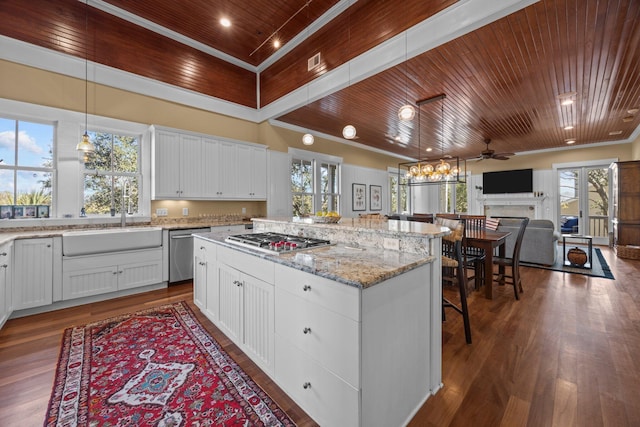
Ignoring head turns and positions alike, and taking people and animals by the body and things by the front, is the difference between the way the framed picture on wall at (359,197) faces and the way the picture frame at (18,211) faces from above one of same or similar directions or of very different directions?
same or similar directions

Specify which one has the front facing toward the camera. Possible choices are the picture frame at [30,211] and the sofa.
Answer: the picture frame

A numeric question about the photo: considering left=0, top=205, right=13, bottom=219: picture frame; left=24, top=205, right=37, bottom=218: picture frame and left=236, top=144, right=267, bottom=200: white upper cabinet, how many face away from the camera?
0

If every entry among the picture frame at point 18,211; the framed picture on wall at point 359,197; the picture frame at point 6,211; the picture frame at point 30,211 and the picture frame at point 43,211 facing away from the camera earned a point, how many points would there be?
0

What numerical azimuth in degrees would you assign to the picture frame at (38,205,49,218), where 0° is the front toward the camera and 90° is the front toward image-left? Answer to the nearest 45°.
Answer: approximately 0°

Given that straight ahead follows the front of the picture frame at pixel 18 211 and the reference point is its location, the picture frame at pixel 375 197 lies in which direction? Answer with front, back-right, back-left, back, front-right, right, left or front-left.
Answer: left

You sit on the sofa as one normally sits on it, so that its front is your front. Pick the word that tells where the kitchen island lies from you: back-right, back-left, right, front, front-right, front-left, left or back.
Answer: back

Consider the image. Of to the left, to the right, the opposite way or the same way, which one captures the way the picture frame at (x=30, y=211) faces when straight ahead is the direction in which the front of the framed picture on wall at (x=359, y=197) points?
the same way

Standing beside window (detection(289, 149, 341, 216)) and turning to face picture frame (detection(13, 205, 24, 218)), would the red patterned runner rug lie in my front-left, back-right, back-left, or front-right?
front-left

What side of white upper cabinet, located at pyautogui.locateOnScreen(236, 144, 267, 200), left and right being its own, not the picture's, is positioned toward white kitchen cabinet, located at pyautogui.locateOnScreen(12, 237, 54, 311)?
right

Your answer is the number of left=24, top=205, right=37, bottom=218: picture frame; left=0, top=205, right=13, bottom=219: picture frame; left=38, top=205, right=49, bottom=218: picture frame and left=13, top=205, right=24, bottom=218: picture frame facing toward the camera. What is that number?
4

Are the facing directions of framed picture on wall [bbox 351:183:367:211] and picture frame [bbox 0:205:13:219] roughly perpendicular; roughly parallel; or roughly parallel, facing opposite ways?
roughly parallel

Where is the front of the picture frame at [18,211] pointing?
toward the camera

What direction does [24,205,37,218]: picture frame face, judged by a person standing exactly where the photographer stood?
facing the viewer

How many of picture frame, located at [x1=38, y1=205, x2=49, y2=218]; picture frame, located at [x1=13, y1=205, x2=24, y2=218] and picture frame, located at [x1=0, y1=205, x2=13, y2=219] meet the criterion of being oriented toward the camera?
3

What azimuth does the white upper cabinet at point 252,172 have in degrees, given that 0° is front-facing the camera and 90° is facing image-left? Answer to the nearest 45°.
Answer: approximately 315°

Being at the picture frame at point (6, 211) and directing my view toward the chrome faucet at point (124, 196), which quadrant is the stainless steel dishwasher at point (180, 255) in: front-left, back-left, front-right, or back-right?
front-right

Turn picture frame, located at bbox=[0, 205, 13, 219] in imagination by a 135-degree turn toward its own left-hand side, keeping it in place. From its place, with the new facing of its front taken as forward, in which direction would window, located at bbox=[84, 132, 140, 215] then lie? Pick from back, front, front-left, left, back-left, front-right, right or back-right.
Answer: front-right

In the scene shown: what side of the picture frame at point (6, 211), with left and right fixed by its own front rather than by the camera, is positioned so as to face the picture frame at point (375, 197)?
left

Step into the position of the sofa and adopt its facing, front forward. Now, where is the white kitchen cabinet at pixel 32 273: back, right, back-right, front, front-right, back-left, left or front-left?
back-left
